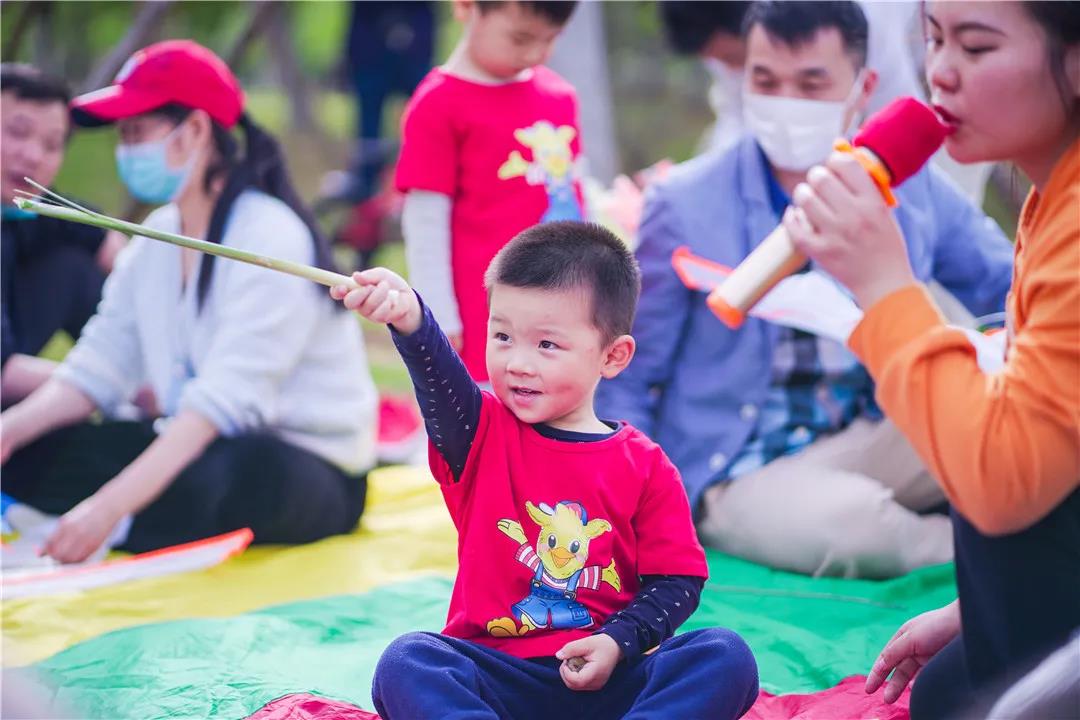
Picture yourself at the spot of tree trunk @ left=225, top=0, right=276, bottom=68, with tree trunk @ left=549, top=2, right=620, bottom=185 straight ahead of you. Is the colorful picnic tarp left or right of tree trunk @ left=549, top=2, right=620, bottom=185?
right

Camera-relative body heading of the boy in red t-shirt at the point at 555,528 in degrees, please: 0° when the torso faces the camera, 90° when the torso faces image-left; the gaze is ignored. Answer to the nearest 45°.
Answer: approximately 0°

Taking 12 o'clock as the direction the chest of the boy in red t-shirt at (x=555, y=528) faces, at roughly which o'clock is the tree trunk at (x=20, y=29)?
The tree trunk is roughly at 5 o'clock from the boy in red t-shirt.

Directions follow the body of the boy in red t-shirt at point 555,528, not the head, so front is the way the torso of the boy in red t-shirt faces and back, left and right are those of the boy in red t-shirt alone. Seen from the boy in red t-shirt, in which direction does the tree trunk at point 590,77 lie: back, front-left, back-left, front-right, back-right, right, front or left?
back

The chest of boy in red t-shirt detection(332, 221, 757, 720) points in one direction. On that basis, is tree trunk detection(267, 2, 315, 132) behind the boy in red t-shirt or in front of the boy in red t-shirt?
behind

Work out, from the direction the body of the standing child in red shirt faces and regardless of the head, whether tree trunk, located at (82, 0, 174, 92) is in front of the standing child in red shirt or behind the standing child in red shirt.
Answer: behind
